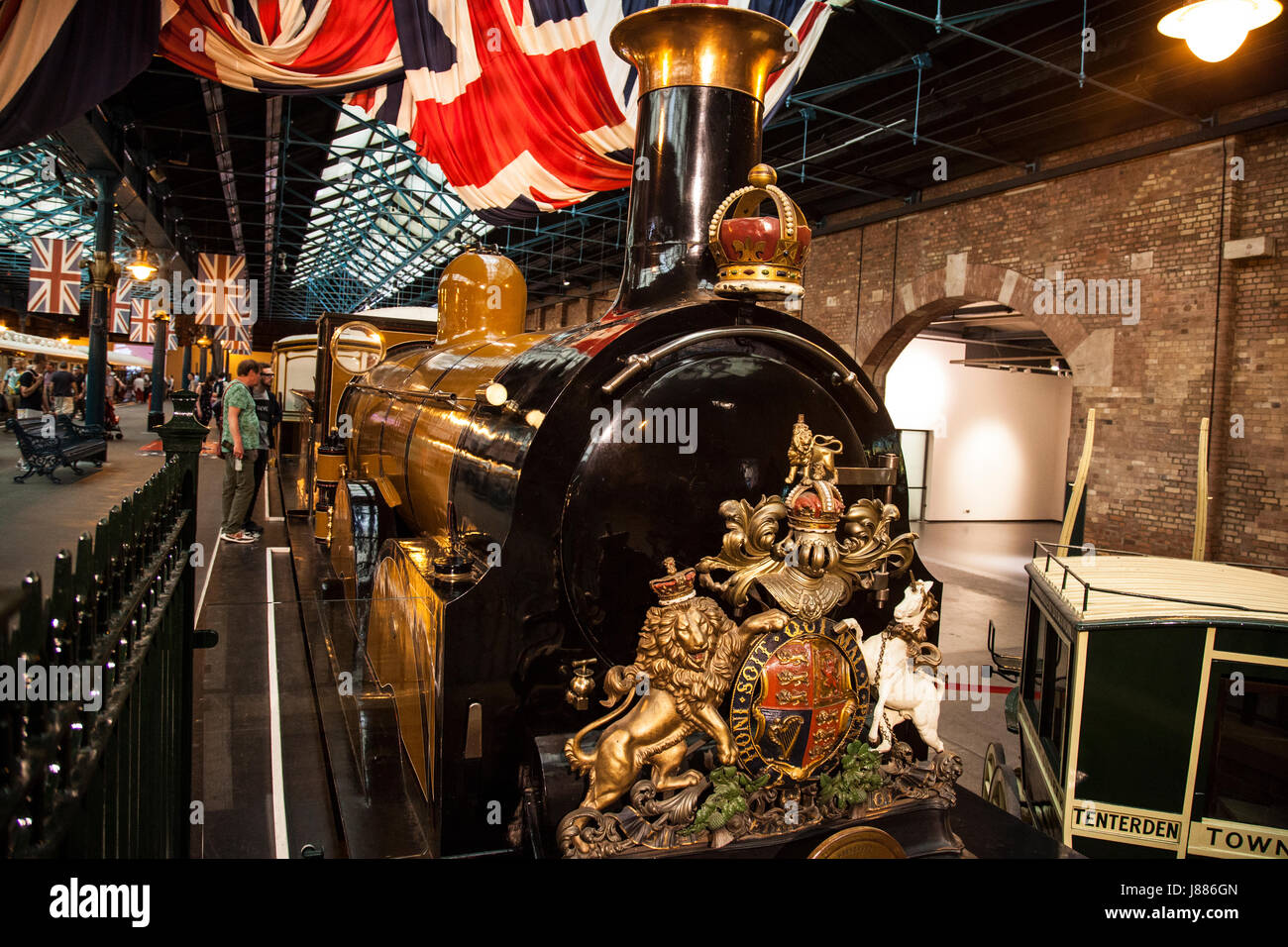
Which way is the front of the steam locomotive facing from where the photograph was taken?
facing the viewer and to the right of the viewer

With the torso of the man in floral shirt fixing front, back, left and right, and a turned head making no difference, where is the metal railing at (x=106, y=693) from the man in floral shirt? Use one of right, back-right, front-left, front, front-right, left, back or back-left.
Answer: right

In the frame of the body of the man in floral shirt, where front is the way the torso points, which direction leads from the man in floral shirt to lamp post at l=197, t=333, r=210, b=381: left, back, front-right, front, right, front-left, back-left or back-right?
left

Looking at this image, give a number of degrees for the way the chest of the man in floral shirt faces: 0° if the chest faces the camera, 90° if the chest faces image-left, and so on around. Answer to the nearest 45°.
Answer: approximately 270°

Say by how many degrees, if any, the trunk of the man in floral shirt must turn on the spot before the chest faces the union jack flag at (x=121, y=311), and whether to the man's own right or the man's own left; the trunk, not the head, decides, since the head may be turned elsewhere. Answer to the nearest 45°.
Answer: approximately 90° to the man's own left

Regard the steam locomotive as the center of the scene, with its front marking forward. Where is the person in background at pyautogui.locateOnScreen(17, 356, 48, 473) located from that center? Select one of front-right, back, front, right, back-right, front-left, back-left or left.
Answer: back

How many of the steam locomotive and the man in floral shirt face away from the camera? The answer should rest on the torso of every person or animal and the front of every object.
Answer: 0

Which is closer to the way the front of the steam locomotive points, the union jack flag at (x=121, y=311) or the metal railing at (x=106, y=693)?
the metal railing

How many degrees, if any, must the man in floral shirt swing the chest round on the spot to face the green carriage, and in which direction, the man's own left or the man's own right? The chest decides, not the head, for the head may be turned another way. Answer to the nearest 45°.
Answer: approximately 45° to the man's own right

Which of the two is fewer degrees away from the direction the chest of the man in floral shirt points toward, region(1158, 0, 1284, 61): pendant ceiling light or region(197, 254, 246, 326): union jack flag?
the pendant ceiling light

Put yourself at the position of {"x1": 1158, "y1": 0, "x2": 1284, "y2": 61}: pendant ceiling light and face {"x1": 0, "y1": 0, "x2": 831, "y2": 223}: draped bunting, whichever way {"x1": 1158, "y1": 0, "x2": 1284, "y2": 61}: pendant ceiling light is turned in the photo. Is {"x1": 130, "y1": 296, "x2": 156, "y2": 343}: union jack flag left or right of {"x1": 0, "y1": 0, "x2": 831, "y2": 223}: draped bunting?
right
